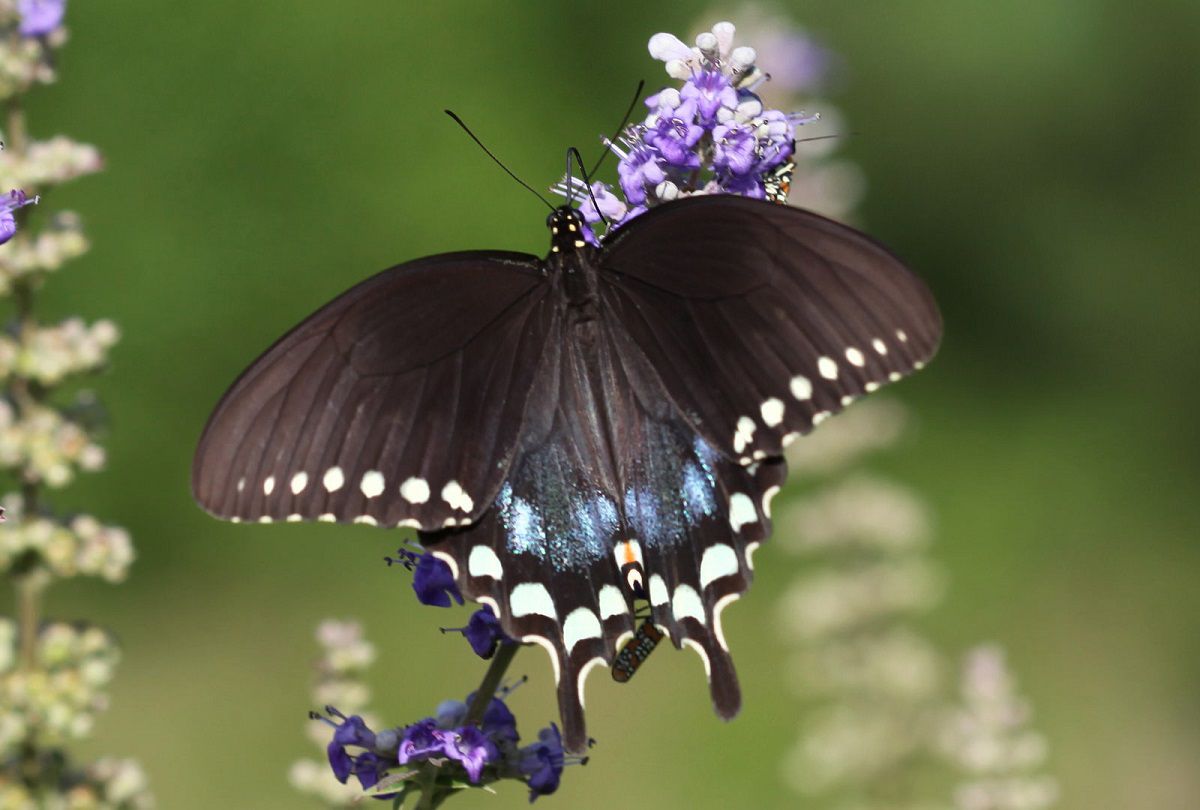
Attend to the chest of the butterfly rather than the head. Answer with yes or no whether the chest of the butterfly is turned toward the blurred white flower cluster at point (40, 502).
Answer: no

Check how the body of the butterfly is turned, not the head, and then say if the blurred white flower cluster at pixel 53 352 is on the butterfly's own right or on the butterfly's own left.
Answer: on the butterfly's own left

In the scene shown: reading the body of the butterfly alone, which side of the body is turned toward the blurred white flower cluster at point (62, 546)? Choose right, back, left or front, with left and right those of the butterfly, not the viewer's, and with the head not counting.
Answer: left

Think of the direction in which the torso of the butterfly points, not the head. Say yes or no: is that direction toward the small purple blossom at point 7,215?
no

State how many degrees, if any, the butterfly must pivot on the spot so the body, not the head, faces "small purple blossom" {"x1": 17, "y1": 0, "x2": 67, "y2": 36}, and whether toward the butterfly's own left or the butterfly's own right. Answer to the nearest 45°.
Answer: approximately 90° to the butterfly's own left

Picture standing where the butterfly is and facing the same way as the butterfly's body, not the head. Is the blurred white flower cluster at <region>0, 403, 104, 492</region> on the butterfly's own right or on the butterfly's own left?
on the butterfly's own left

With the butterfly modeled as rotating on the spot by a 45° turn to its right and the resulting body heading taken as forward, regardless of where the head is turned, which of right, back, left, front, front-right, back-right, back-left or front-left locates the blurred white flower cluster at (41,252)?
back-left

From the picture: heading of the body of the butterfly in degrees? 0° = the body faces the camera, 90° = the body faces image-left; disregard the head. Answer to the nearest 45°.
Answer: approximately 180°

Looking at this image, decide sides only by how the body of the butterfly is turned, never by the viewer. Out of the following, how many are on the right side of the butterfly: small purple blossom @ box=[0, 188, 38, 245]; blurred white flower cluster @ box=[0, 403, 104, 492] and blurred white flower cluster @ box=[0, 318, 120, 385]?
0
